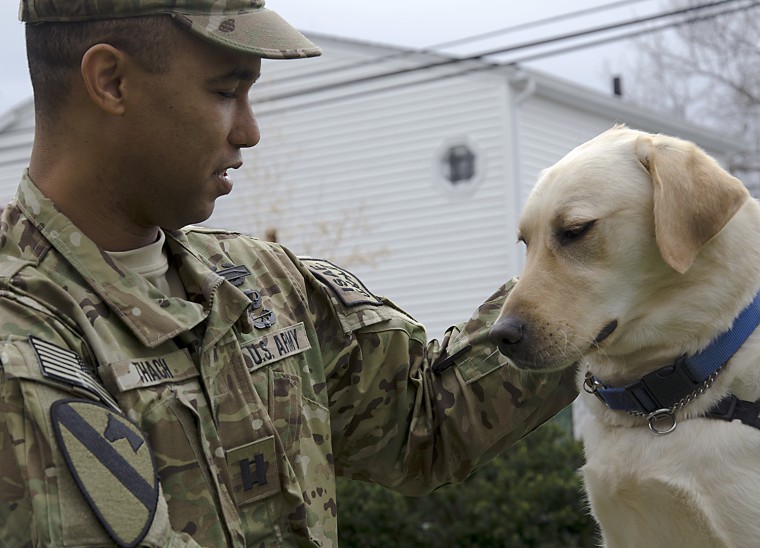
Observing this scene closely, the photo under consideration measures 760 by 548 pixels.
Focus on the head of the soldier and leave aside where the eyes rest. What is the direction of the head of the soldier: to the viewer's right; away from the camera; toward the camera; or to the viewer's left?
to the viewer's right

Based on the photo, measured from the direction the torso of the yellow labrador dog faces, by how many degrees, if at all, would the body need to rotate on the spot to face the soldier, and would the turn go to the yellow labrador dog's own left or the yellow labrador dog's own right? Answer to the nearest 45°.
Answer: approximately 45° to the yellow labrador dog's own right

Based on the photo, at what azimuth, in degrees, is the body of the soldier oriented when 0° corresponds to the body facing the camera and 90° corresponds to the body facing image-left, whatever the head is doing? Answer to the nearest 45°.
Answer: approximately 315°

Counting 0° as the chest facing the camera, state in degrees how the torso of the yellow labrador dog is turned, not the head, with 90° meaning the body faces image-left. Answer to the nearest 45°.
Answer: approximately 45°

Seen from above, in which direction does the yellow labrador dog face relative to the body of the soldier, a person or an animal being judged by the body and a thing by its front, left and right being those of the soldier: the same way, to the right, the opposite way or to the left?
to the right
